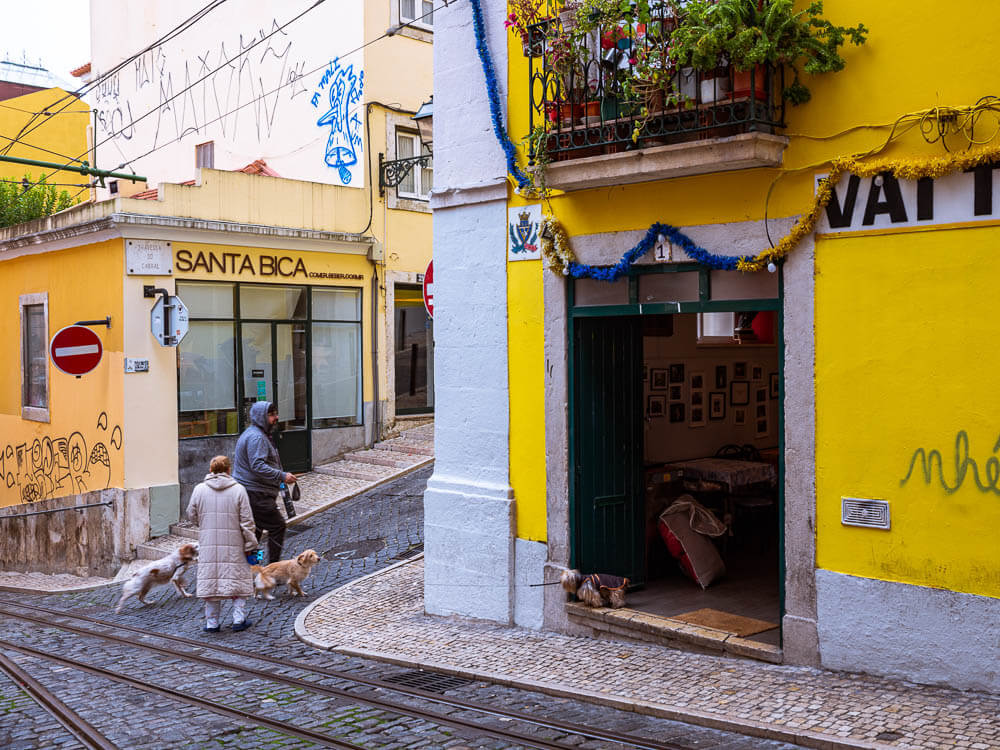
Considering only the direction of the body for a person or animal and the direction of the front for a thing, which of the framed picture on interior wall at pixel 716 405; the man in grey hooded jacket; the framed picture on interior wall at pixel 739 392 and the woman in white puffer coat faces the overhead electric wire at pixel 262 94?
the woman in white puffer coat

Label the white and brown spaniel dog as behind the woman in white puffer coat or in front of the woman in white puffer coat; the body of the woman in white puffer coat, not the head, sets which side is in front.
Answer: in front

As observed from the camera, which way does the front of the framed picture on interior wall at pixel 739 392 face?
facing the viewer

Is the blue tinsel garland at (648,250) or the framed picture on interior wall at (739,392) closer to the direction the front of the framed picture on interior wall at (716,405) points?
the blue tinsel garland

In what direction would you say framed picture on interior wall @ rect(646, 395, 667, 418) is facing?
toward the camera

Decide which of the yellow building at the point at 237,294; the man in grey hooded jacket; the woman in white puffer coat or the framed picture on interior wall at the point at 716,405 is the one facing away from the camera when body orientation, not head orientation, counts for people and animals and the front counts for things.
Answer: the woman in white puffer coat

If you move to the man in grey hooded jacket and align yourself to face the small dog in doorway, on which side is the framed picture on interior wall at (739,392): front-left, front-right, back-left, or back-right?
front-left

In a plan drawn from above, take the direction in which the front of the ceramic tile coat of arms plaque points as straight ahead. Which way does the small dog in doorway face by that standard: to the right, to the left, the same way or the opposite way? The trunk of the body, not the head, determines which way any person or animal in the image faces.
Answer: to the right

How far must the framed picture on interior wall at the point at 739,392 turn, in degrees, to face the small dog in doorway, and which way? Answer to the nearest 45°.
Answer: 0° — it already faces it

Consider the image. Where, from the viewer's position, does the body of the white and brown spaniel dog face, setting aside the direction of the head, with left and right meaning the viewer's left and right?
facing to the right of the viewer

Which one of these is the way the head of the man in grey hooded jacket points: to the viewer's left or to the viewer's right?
to the viewer's right

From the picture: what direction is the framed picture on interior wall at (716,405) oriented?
toward the camera

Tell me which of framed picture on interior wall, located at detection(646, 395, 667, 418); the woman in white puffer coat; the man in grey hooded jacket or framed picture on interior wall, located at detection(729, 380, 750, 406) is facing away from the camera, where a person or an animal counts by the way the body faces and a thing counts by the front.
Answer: the woman in white puffer coat

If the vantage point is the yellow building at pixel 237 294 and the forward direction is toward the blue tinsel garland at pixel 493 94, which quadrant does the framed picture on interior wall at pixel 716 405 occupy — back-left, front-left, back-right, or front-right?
front-left

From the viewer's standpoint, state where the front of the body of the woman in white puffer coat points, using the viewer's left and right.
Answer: facing away from the viewer

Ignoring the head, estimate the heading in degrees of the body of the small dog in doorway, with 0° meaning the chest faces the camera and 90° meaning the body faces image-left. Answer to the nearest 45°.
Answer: approximately 90°

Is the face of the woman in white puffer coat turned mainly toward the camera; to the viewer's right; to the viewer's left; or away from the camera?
away from the camera
